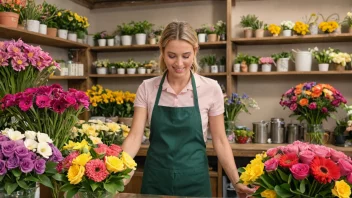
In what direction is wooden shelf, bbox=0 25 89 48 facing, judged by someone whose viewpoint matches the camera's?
facing the viewer and to the right of the viewer

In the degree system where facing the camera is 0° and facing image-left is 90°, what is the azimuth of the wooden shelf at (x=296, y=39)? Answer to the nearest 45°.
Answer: approximately 0°

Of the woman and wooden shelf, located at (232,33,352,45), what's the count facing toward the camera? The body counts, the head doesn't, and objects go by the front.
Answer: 2

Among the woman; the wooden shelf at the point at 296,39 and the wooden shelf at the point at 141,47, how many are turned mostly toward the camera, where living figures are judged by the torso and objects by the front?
3

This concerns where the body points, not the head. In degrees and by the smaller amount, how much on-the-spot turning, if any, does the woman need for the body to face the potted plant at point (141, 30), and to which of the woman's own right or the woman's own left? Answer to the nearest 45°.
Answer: approximately 180°

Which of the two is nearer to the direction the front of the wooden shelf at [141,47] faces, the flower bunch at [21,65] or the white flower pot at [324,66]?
the flower bunch
